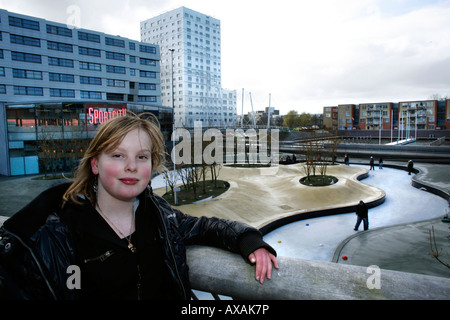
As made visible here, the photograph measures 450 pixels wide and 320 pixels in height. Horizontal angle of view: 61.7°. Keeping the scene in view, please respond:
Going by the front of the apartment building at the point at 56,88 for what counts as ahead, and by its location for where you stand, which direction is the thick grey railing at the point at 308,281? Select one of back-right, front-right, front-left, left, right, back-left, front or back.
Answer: front-right

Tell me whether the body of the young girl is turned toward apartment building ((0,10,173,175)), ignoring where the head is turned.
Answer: no

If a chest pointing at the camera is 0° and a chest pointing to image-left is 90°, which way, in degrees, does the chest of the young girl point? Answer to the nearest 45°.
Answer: approximately 315°

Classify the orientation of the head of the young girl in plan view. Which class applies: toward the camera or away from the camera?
toward the camera

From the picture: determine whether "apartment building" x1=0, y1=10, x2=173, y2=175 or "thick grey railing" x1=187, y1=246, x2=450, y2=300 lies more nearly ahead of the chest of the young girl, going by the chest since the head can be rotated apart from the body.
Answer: the thick grey railing

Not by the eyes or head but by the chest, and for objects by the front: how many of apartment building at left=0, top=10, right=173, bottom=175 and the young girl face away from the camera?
0

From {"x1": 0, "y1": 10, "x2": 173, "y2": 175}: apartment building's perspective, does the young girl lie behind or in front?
in front

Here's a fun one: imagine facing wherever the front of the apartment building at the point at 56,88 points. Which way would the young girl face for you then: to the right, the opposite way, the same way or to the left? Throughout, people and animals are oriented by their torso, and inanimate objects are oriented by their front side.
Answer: the same way
